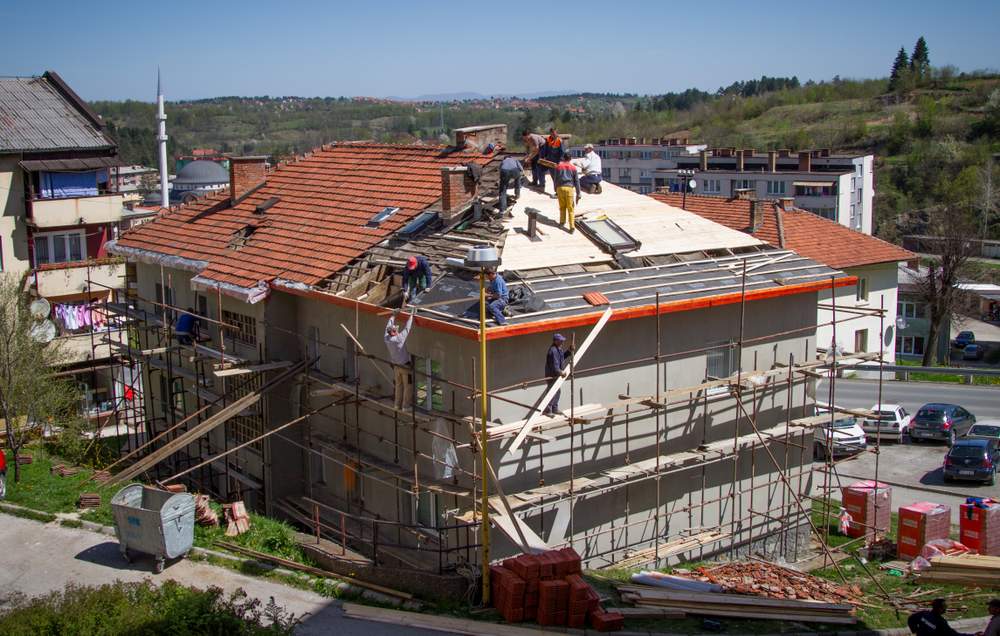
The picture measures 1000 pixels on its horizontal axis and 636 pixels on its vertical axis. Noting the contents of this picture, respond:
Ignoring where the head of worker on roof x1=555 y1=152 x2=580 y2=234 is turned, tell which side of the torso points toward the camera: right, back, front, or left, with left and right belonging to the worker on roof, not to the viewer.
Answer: back

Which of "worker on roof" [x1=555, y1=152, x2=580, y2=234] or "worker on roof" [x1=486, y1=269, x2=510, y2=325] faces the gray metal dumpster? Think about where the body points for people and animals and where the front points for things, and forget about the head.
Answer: "worker on roof" [x1=486, y1=269, x2=510, y2=325]

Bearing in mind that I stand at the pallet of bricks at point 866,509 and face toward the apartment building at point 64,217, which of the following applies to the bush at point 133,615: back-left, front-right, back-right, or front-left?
front-left

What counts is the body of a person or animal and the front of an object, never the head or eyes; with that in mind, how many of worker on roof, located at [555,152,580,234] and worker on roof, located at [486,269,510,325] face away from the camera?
1

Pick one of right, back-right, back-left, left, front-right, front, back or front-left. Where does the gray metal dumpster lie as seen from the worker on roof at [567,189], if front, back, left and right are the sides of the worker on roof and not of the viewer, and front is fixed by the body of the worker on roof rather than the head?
back-left

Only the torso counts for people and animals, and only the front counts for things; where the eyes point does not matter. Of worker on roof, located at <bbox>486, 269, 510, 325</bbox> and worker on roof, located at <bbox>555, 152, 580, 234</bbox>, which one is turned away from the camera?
worker on roof, located at <bbox>555, 152, 580, 234</bbox>

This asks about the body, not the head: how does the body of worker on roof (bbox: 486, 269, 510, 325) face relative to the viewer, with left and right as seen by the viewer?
facing to the left of the viewer

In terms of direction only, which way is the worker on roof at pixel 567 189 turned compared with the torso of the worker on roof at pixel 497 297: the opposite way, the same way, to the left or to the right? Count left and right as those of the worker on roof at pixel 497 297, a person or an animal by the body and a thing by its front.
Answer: to the right

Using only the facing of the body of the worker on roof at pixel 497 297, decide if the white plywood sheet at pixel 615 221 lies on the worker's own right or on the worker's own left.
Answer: on the worker's own right
